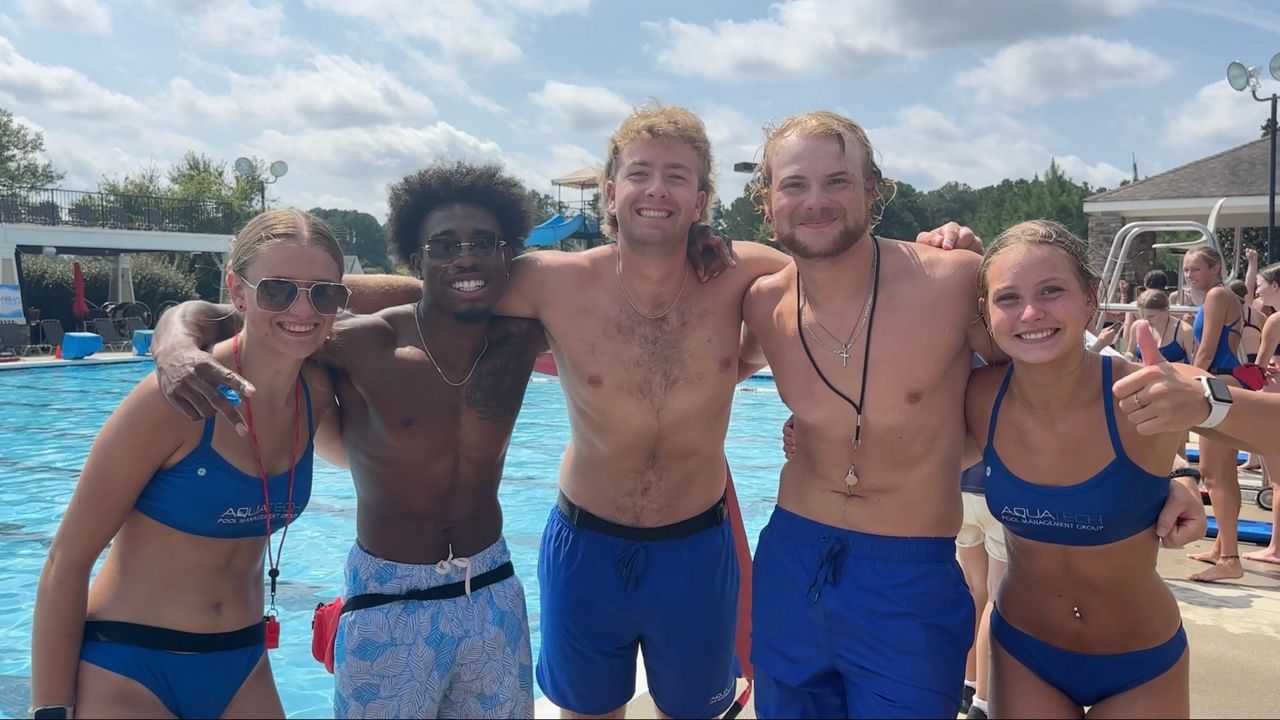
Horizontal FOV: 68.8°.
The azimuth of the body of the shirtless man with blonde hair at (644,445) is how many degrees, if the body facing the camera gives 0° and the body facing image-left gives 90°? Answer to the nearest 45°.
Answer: approximately 0°

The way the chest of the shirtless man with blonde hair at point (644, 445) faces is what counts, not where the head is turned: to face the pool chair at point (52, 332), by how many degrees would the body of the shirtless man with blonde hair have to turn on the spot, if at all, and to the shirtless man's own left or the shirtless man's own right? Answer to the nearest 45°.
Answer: approximately 135° to the shirtless man's own right

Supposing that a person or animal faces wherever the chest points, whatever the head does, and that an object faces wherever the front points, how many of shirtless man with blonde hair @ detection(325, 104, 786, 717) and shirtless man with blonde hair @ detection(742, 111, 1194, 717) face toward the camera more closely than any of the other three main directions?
2

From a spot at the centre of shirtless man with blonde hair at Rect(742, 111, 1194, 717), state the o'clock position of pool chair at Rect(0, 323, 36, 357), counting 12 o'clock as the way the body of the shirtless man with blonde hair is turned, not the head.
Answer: The pool chair is roughly at 4 o'clock from the shirtless man with blonde hair.

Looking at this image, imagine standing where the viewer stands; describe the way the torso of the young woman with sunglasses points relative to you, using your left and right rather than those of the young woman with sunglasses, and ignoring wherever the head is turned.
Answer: facing the viewer and to the right of the viewer

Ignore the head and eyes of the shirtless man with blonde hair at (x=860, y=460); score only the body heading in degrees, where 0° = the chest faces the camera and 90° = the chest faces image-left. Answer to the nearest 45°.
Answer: approximately 0°

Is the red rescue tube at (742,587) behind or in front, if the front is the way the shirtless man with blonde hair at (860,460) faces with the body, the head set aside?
behind

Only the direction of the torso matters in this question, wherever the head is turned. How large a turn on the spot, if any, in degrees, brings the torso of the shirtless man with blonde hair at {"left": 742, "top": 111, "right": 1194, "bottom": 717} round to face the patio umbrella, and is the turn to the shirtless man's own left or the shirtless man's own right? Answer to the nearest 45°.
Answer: approximately 135° to the shirtless man's own right

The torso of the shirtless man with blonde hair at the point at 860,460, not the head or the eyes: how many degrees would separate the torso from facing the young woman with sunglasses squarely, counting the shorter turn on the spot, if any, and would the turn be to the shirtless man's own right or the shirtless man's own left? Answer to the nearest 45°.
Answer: approximately 45° to the shirtless man's own right

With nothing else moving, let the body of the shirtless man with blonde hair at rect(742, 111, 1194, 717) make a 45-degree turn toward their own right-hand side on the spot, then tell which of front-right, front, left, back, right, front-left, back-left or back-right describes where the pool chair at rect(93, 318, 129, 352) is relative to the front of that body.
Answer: right
